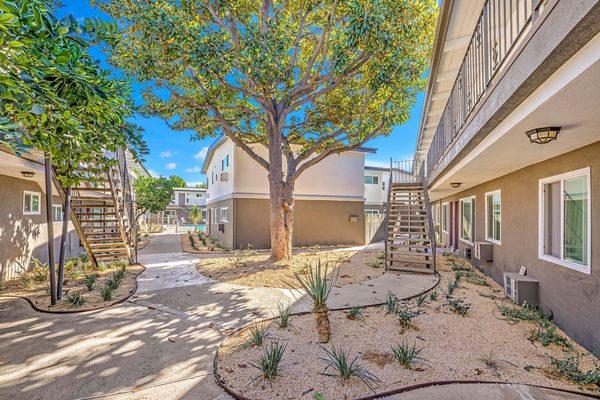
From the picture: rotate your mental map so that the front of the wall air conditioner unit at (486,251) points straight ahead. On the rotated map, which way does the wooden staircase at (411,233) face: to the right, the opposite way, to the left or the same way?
to the left

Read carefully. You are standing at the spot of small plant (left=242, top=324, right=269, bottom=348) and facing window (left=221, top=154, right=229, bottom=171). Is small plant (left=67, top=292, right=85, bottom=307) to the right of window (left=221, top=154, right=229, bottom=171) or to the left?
left

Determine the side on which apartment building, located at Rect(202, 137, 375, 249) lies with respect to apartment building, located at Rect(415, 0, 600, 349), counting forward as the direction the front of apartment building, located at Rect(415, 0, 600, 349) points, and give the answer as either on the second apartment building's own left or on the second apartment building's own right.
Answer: on the second apartment building's own right

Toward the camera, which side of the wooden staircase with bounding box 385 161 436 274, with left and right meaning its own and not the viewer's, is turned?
front

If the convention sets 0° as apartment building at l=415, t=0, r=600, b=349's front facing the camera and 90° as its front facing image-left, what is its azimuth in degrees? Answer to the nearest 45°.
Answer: approximately 45°

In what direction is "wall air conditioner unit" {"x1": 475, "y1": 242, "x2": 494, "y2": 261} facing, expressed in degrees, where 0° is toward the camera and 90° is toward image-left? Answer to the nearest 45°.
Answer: approximately 90°

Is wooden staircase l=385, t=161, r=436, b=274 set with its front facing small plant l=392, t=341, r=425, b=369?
yes

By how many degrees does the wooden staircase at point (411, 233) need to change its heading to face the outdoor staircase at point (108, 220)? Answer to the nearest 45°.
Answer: approximately 90° to its right

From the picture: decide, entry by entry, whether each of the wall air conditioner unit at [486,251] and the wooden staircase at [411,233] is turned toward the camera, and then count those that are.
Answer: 1

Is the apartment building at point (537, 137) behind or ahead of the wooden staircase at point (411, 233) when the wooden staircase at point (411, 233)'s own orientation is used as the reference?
ahead
